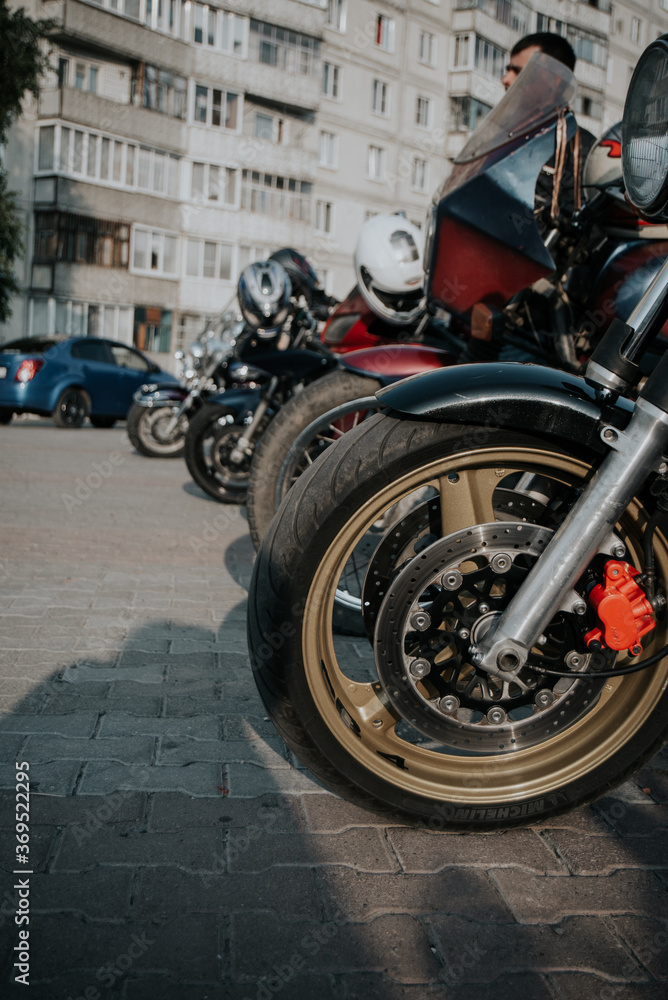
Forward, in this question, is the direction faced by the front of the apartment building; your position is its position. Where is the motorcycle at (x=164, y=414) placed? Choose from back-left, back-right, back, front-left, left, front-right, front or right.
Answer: front-right

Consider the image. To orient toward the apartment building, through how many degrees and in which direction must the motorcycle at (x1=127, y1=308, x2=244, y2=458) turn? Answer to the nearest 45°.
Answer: approximately 135° to its right

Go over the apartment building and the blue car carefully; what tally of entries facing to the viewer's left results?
0

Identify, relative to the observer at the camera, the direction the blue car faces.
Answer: facing away from the viewer and to the right of the viewer

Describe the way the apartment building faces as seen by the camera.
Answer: facing the viewer and to the right of the viewer

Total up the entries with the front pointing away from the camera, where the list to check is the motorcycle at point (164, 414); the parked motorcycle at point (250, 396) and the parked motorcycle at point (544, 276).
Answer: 0

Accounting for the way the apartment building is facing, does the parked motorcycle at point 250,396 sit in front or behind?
in front

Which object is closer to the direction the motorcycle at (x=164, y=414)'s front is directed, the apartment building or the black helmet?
the black helmet
